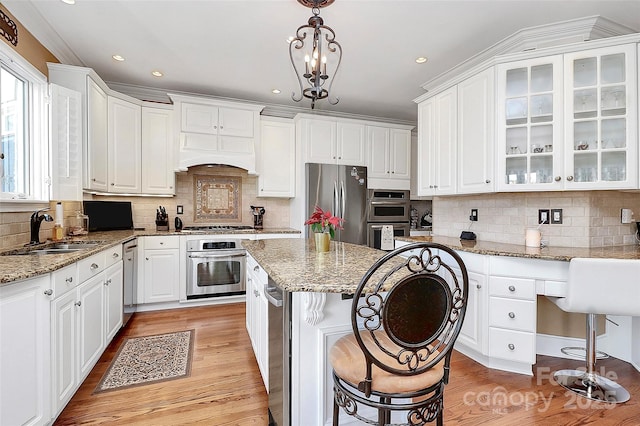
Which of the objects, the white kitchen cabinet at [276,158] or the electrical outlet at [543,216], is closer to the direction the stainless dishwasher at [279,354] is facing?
the white kitchen cabinet

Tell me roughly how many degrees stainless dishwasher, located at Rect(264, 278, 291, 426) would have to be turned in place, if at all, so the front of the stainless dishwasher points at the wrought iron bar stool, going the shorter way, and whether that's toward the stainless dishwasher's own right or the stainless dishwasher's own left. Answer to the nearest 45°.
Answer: approximately 135° to the stainless dishwasher's own left

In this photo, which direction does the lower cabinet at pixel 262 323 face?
to the viewer's left

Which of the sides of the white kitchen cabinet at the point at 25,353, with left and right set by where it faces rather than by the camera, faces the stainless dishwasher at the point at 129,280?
left

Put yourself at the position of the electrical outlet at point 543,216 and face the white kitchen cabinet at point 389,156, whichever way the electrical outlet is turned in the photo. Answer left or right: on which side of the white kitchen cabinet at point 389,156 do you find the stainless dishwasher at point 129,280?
left

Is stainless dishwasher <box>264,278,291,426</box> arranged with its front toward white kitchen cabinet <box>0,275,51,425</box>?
yes

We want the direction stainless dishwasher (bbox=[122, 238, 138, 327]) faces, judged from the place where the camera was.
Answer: facing to the right of the viewer
